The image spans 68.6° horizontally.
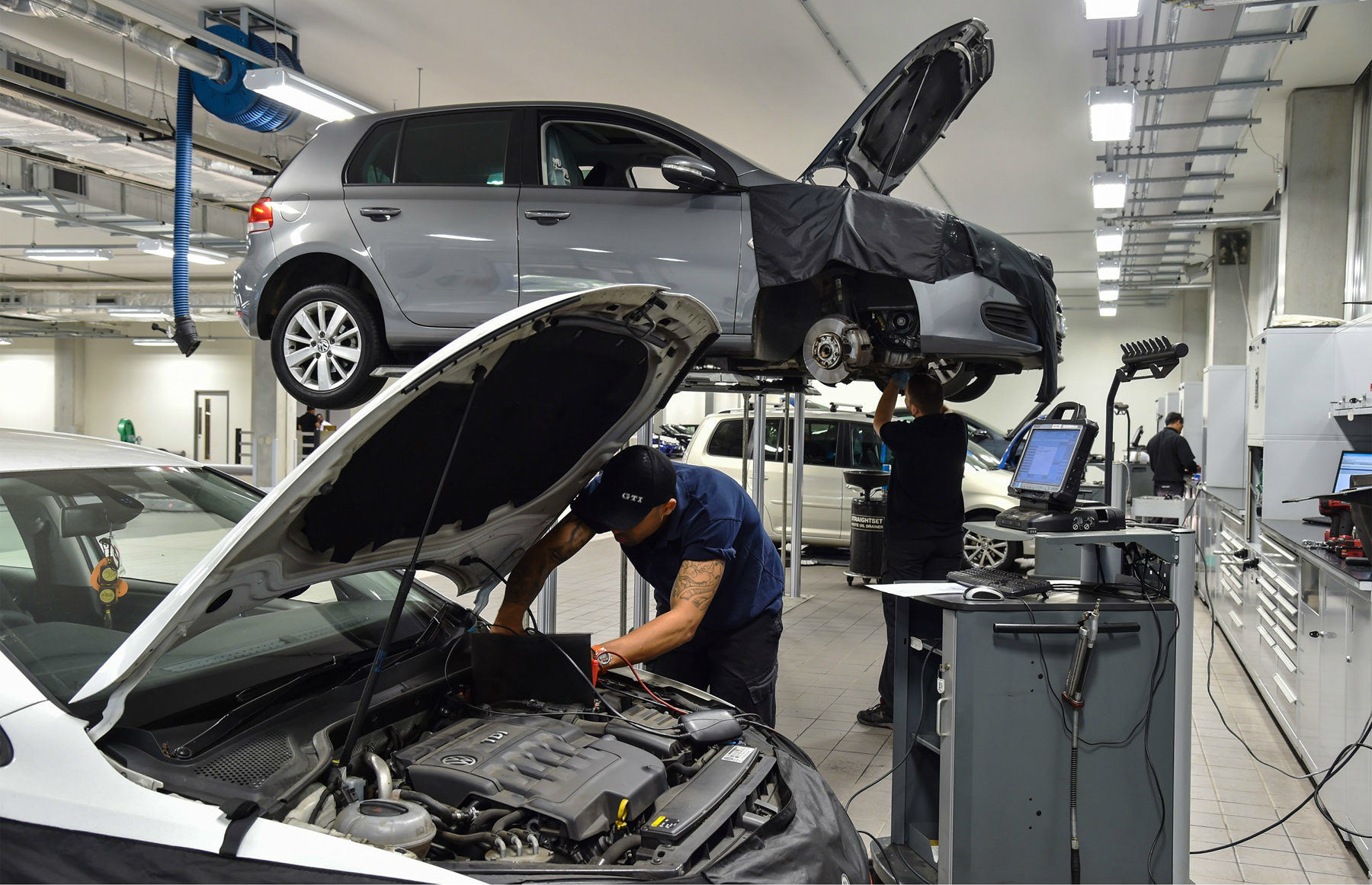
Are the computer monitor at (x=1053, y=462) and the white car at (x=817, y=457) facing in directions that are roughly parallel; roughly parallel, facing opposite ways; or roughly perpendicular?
roughly perpendicular

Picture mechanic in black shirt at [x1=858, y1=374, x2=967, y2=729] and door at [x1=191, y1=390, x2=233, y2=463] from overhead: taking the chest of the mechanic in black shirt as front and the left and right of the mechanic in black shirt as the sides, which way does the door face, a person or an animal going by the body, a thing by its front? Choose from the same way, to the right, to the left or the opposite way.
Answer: the opposite way

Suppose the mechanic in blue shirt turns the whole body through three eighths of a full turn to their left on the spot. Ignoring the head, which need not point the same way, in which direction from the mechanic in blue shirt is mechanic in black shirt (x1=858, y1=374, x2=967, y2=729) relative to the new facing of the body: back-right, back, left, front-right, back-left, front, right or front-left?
front-left

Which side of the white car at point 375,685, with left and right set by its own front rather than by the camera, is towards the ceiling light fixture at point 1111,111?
left

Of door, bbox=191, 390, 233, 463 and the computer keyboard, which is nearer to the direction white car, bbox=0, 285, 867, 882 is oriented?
the computer keyboard

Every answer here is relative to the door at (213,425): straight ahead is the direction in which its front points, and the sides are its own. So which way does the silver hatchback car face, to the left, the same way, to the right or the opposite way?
to the left

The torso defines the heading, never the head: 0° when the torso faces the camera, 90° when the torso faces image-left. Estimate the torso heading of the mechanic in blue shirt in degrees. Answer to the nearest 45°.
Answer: approximately 45°

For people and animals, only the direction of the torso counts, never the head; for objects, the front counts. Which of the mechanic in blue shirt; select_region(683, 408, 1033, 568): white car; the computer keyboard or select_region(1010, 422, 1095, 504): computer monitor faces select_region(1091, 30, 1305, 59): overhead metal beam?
the white car

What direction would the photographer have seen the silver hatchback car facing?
facing to the right of the viewer

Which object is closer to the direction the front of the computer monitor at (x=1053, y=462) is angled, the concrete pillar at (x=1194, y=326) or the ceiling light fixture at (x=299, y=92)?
the ceiling light fixture

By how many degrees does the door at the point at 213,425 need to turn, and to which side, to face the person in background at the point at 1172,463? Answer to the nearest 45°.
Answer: approximately 45° to its left

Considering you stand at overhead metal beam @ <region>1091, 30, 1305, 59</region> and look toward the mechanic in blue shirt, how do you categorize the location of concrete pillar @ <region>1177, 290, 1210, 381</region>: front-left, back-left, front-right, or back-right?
back-right

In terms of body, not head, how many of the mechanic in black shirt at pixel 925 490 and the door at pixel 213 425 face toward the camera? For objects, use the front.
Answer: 1
